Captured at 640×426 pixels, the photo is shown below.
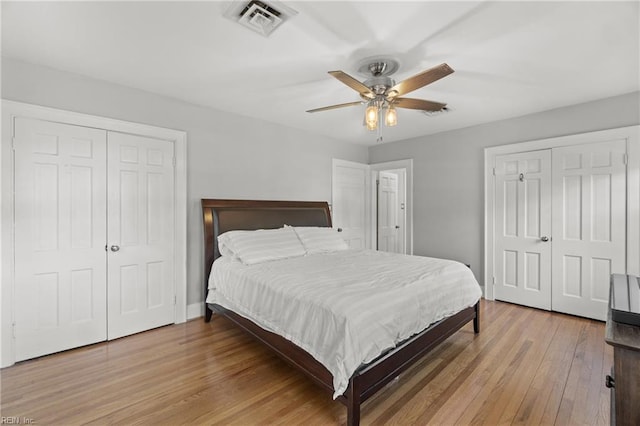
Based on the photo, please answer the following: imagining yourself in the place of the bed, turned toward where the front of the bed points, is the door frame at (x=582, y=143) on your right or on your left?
on your left

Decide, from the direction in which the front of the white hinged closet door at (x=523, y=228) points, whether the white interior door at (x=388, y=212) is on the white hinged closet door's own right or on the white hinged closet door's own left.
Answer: on the white hinged closet door's own right

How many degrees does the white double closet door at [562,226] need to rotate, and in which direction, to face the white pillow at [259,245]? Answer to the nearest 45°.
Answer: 0° — it already faces it

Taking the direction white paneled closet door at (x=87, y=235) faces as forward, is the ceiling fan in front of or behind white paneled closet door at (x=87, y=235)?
in front

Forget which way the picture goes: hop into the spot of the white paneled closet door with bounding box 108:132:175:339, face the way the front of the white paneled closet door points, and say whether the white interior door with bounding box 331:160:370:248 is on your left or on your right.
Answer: on your left

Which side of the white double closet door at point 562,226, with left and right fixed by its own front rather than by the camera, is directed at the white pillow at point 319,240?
front

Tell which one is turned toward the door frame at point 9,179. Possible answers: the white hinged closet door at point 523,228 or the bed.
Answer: the white hinged closet door

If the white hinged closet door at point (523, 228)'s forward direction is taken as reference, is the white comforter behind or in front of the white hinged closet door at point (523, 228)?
in front

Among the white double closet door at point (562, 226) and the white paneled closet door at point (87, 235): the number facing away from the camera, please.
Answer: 0

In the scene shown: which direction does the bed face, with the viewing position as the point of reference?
facing the viewer and to the right of the viewer

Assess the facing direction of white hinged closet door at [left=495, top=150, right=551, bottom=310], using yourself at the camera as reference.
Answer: facing the viewer and to the left of the viewer

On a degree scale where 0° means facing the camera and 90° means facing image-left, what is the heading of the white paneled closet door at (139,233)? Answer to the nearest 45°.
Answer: approximately 315°

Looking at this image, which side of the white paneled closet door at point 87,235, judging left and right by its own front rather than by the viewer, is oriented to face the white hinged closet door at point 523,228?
front

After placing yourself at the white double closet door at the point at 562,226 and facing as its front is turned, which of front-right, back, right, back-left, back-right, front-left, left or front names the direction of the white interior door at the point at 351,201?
front-right

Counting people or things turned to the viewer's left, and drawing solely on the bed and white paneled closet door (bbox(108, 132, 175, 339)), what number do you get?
0
